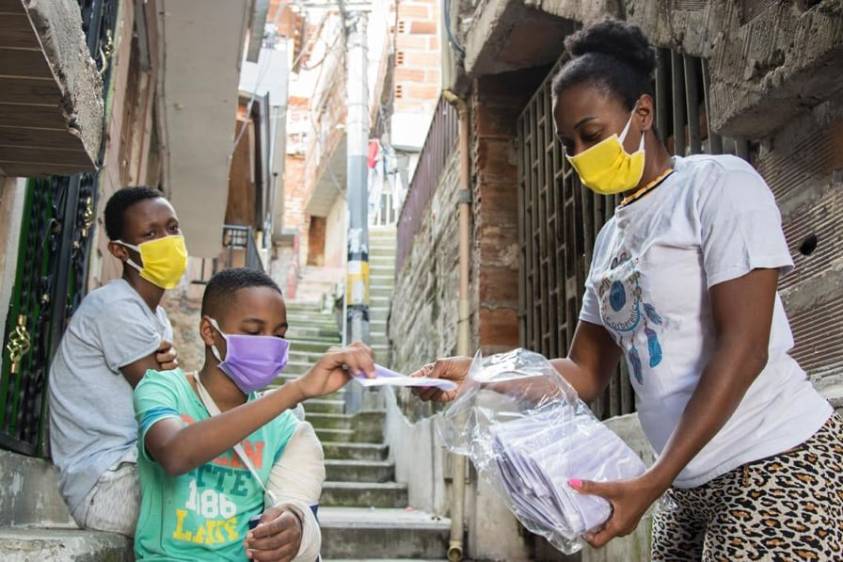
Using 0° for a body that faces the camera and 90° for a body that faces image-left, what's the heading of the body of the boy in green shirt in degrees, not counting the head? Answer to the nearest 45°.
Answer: approximately 315°

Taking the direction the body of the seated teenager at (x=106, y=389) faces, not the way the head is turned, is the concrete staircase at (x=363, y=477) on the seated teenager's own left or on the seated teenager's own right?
on the seated teenager's own left

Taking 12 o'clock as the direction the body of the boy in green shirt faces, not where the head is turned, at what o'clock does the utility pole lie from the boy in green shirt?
The utility pole is roughly at 8 o'clock from the boy in green shirt.

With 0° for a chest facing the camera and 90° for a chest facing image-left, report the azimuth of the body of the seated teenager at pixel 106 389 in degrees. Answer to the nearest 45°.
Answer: approximately 270°

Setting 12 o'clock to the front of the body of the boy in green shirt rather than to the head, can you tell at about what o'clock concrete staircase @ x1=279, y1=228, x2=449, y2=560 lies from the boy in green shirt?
The concrete staircase is roughly at 8 o'clock from the boy in green shirt.

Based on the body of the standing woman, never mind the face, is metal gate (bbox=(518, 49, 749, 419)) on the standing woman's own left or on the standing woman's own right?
on the standing woman's own right

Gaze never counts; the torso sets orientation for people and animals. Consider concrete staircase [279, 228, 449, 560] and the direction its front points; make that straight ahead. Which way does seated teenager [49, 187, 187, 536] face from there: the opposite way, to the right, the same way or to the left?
to the left
